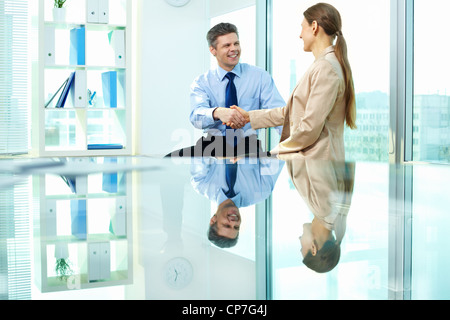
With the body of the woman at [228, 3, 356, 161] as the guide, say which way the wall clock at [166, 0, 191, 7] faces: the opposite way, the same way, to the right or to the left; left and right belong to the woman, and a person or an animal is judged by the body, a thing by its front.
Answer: to the left

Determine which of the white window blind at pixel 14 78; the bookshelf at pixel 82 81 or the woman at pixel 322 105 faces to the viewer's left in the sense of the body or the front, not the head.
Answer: the woman

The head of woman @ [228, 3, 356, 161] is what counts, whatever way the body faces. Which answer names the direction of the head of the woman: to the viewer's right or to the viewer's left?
to the viewer's left

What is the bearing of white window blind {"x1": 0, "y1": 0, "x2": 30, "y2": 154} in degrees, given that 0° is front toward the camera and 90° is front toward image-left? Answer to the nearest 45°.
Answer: approximately 0°

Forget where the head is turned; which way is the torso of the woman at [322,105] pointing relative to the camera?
to the viewer's left

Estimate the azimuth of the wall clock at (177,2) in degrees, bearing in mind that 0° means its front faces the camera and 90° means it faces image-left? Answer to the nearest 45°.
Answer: approximately 0°

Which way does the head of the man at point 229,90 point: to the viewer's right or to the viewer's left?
to the viewer's right

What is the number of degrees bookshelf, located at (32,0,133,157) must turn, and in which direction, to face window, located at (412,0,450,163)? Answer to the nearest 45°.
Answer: approximately 45° to its left

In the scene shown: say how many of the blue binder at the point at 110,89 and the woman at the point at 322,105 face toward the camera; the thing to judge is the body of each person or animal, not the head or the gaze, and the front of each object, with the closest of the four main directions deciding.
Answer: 1
